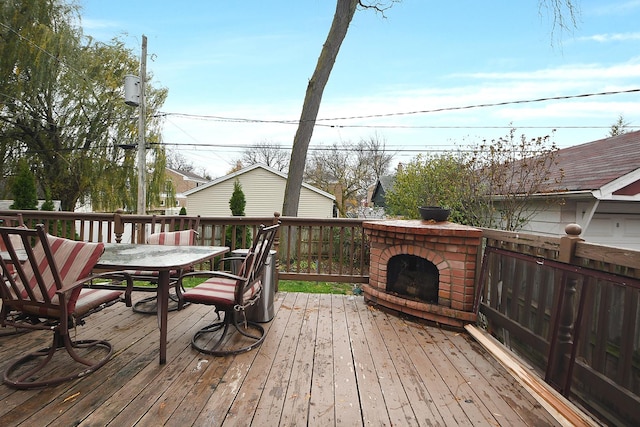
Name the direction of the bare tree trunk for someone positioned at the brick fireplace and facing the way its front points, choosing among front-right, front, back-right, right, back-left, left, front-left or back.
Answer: right

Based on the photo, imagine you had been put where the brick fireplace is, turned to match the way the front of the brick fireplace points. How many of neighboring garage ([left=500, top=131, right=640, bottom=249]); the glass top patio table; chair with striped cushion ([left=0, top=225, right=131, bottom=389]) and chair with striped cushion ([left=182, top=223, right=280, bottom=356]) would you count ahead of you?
3

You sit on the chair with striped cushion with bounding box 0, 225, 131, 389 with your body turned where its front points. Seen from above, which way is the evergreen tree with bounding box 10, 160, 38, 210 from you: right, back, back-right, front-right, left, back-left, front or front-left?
front-left

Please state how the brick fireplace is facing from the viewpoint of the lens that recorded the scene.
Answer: facing the viewer and to the left of the viewer

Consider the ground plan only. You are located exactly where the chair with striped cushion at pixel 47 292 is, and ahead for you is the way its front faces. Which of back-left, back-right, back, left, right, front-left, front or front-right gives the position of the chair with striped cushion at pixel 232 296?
front-right

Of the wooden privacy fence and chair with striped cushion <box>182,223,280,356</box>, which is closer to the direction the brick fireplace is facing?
the chair with striped cushion

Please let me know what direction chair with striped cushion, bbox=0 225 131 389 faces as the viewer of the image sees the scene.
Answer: facing away from the viewer and to the right of the viewer

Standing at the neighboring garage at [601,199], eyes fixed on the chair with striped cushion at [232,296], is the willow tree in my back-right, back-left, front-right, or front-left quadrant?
front-right

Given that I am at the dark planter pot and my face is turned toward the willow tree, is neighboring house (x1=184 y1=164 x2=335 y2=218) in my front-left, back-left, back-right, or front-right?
front-right

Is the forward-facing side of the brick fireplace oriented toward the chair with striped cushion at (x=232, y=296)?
yes

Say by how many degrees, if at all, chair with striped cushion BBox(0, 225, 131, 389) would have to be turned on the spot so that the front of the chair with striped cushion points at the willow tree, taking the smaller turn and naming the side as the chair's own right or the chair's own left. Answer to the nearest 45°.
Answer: approximately 45° to the chair's own left

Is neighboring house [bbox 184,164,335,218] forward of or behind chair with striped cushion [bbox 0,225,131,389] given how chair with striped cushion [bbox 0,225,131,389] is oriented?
forward

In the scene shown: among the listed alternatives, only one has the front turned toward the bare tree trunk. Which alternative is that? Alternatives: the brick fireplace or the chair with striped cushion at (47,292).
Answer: the chair with striped cushion
